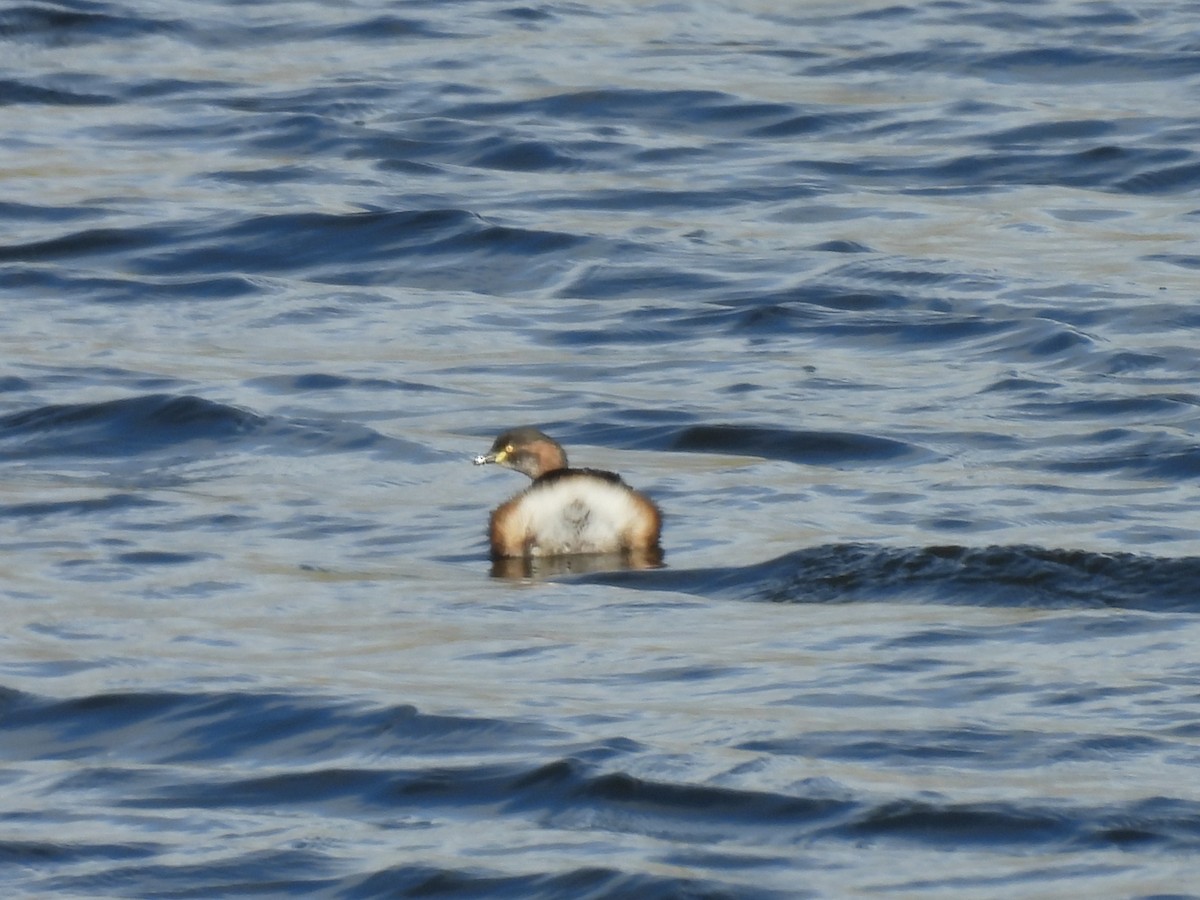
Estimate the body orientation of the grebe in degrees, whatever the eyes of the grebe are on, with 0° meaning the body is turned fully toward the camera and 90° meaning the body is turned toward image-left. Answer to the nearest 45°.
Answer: approximately 180°
